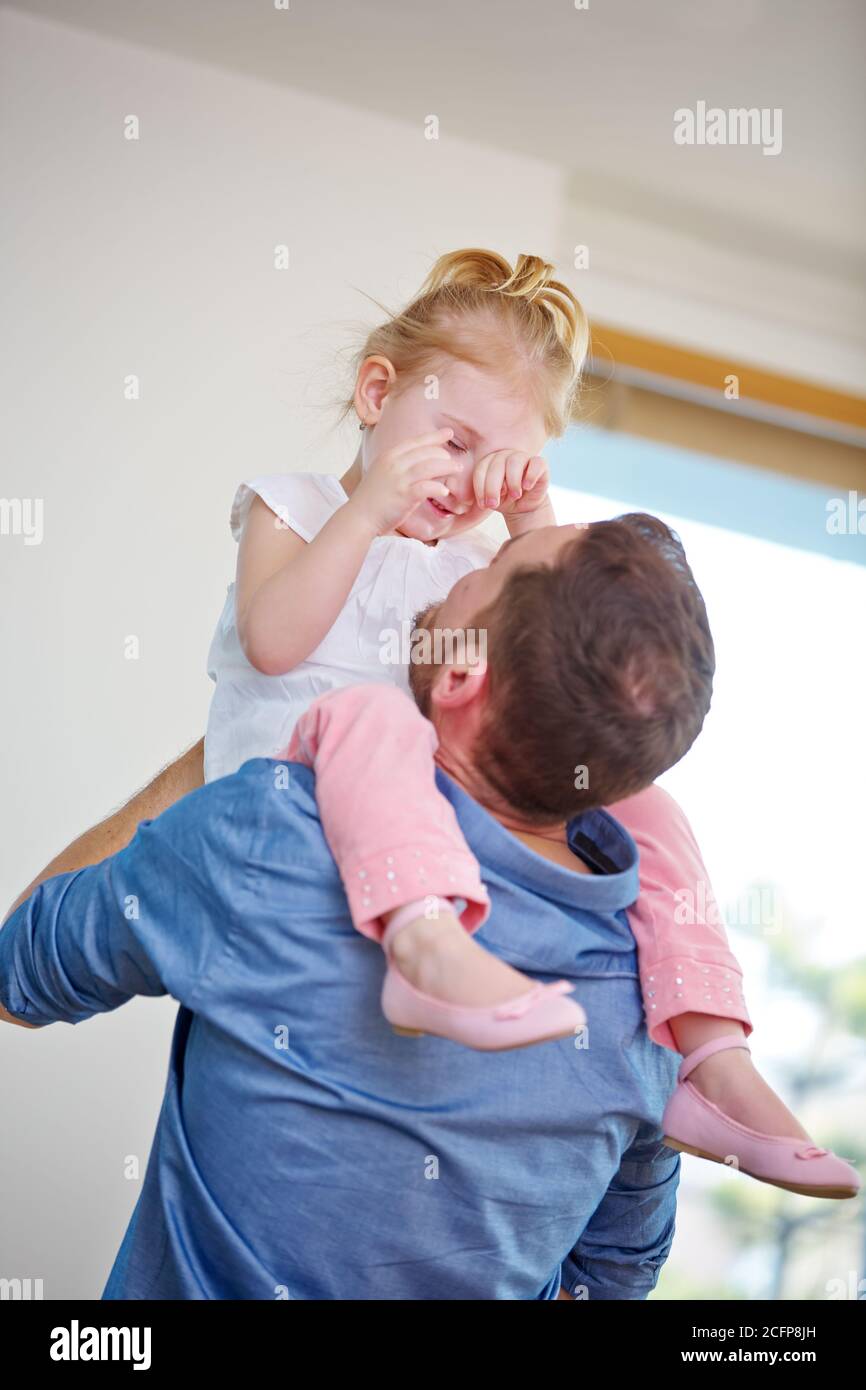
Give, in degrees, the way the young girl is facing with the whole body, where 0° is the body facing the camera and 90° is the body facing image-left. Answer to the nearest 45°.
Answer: approximately 315°
